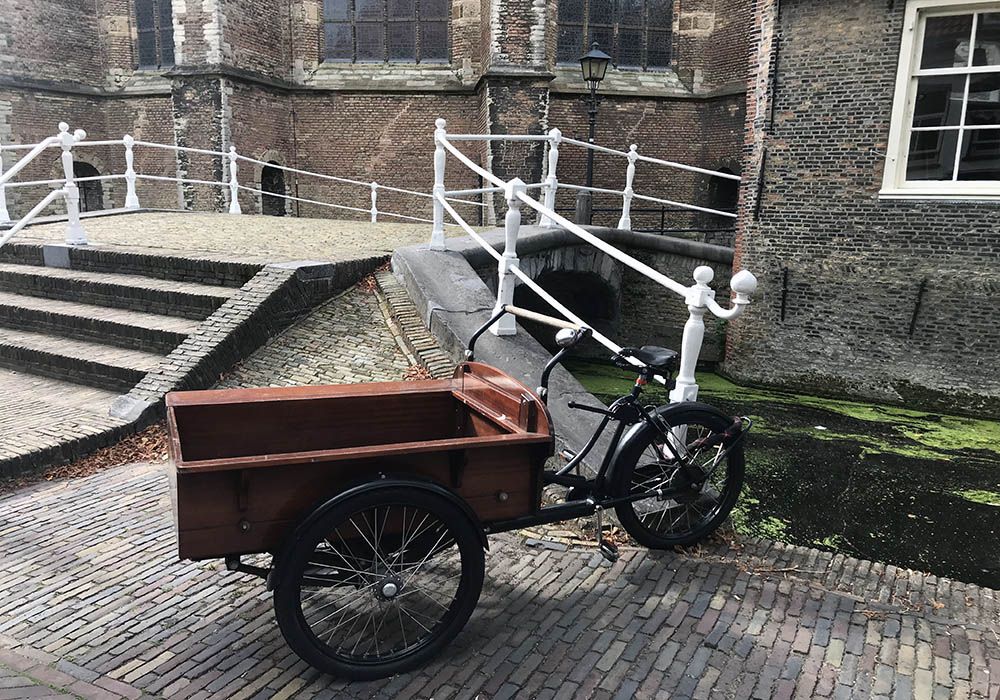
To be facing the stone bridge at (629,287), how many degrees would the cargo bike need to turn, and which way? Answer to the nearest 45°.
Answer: approximately 90° to its right

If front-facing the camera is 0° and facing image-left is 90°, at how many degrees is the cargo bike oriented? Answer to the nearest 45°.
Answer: approximately 90°
